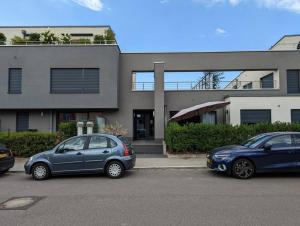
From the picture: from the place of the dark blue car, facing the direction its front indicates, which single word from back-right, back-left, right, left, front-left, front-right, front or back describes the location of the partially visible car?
front-right

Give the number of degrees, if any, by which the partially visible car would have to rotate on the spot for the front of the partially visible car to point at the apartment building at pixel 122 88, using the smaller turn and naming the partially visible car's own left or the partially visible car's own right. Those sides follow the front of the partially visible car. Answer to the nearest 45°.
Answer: approximately 135° to the partially visible car's own right

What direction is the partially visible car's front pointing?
to the viewer's left

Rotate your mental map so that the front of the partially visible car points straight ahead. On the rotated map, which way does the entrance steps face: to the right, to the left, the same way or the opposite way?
to the left

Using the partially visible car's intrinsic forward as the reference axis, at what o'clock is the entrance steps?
The entrance steps is roughly at 5 o'clock from the partially visible car.

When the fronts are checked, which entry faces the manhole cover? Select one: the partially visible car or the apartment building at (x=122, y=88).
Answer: the apartment building

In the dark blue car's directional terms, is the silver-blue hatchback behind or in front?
in front

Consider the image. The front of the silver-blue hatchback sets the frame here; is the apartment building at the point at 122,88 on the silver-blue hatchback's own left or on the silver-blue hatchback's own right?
on the silver-blue hatchback's own right

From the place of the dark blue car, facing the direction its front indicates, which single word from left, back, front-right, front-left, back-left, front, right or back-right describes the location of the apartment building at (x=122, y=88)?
right

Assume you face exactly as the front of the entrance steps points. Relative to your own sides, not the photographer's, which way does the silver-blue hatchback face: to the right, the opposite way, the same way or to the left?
to the right

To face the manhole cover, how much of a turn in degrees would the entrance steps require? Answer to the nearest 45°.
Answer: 0° — it already faces it

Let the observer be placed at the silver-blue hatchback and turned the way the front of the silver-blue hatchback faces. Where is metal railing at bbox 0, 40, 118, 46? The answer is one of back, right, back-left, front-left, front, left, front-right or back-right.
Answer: right

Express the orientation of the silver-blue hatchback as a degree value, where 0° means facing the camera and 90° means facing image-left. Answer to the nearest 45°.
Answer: approximately 90°

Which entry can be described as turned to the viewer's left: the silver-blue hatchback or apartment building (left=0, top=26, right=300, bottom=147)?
the silver-blue hatchback

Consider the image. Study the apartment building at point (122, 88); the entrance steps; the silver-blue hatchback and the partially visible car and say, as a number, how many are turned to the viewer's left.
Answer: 2

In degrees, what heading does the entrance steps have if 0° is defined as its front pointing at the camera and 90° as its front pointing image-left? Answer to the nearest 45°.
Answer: approximately 0°
